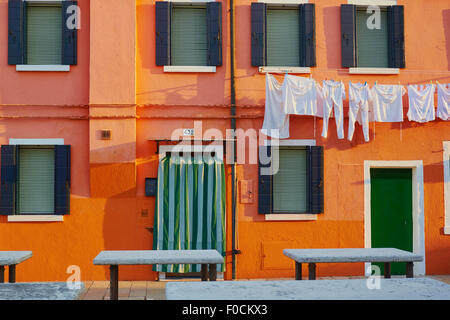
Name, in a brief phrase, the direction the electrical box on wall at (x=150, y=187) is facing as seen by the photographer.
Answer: facing the viewer

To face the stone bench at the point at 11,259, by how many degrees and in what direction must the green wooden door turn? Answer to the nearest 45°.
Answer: approximately 45° to its right

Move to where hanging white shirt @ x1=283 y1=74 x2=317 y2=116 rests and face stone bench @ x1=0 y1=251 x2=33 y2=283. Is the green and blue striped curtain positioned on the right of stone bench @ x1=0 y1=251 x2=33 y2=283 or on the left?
right

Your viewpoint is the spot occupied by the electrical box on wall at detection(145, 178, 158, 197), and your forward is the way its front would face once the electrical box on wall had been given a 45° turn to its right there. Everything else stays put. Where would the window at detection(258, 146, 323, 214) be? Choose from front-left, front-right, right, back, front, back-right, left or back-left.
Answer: back-left

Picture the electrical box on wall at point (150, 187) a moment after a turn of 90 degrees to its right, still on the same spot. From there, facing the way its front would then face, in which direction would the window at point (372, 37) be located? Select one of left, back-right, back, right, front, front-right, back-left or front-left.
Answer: back

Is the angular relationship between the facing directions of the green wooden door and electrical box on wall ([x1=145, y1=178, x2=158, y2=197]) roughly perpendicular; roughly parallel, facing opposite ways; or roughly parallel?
roughly parallel

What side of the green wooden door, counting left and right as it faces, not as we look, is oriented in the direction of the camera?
front

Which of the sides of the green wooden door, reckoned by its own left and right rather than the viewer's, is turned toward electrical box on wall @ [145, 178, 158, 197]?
right

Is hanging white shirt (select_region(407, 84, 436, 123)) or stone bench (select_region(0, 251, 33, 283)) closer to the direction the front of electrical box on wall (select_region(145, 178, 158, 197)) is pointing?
the stone bench

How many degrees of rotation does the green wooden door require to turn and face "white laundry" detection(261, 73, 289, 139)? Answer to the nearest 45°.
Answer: approximately 45° to its right

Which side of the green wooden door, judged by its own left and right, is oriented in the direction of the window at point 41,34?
right

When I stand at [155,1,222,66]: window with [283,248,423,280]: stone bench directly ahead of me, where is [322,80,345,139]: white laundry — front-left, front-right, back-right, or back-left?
front-left
